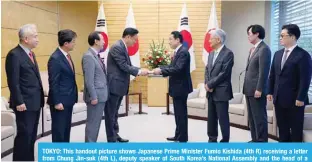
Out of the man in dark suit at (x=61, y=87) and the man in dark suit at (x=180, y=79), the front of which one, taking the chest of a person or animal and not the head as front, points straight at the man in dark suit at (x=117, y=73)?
the man in dark suit at (x=180, y=79)

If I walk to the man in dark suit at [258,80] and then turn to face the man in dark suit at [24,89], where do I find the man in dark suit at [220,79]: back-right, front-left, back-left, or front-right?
front-right

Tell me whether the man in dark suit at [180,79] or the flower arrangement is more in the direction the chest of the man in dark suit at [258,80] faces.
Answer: the man in dark suit

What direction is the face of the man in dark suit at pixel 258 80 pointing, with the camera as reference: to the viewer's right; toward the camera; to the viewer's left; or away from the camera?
to the viewer's left

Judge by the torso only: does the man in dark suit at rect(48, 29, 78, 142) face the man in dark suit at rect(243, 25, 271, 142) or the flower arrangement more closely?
the man in dark suit

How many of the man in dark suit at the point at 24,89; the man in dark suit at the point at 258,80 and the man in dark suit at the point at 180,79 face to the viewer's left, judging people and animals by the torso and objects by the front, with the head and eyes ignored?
2

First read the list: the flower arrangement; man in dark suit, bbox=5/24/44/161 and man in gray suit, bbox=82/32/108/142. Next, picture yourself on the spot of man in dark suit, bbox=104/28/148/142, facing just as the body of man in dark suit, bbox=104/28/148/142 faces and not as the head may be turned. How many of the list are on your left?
1

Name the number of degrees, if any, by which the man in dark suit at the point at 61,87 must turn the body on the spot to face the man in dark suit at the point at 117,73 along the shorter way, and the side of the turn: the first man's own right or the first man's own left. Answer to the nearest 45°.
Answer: approximately 90° to the first man's own left

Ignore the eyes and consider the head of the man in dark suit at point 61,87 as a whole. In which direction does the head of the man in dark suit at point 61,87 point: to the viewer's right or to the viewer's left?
to the viewer's right

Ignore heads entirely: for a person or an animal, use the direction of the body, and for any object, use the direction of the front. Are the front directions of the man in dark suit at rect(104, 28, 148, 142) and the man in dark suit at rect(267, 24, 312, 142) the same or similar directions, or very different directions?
very different directions

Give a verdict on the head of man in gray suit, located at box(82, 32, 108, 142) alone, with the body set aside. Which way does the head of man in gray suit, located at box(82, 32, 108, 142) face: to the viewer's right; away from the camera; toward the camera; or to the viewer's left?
to the viewer's right

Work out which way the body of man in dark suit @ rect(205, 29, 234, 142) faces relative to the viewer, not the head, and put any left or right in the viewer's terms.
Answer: facing the viewer and to the left of the viewer

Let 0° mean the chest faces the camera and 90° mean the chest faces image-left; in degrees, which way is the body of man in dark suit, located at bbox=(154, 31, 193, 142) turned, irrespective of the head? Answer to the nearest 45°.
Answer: approximately 90°

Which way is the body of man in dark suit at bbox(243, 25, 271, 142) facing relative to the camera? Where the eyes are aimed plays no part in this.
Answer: to the viewer's left

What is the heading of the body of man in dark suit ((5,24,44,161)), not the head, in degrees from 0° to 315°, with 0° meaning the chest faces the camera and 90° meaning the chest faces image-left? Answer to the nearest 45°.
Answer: approximately 315°

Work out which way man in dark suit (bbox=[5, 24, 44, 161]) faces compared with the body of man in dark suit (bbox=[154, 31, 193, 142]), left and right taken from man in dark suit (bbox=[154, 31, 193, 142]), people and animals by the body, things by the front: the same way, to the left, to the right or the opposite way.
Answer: the opposite way
